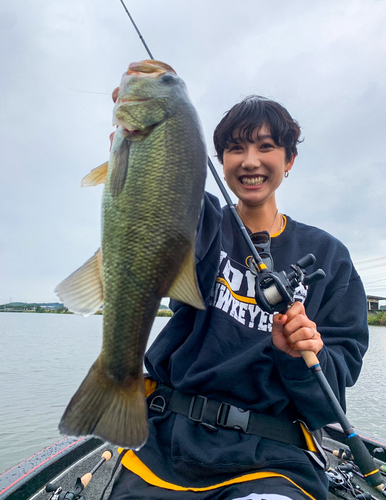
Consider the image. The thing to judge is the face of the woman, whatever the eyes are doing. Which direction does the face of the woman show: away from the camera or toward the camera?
toward the camera

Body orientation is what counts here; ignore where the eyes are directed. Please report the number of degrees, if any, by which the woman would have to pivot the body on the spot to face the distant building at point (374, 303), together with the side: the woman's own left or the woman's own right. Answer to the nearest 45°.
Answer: approximately 180°

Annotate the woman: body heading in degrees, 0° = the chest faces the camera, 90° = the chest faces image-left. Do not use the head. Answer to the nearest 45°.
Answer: approximately 0°
